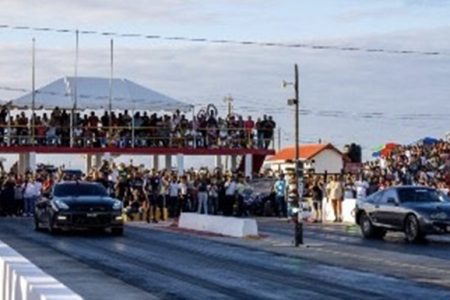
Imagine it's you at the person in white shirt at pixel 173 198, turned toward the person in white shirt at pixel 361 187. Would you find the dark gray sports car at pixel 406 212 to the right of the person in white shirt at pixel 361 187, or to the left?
right

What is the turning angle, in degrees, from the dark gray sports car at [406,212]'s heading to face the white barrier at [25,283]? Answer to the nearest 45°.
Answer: approximately 45° to its right

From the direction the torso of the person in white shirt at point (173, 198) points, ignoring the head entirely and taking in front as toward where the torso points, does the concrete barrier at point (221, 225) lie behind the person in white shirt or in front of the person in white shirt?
in front

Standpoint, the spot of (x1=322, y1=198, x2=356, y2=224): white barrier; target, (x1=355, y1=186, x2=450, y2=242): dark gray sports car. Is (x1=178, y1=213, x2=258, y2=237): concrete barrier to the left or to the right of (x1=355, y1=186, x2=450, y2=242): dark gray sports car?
right

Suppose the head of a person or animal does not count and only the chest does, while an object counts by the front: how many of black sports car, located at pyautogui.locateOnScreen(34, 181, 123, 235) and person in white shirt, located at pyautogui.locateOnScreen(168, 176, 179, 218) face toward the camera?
2

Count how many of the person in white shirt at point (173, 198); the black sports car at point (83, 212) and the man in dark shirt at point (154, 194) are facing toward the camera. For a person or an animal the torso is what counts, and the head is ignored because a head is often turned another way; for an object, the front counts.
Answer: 3

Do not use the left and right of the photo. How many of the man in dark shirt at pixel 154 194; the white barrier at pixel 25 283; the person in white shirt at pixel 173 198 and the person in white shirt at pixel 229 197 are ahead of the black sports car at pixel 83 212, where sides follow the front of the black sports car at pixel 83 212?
1

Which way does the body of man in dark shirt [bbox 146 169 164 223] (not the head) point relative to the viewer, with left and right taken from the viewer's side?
facing the viewer

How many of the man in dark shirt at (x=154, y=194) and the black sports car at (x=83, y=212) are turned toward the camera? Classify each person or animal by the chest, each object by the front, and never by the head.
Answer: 2

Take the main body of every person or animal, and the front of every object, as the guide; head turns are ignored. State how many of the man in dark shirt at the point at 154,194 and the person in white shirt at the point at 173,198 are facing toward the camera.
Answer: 2

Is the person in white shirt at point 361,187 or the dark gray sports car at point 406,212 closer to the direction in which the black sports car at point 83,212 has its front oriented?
the dark gray sports car
